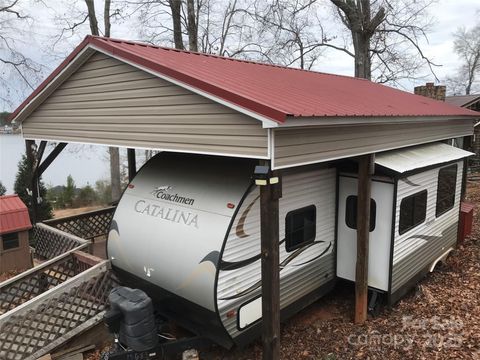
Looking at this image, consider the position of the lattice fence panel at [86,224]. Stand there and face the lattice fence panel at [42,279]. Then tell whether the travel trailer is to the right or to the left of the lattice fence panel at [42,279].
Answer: left

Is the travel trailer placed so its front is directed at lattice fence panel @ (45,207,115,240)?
no

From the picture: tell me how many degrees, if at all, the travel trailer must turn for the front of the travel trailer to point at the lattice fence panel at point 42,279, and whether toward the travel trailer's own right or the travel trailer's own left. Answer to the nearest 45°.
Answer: approximately 45° to the travel trailer's own right

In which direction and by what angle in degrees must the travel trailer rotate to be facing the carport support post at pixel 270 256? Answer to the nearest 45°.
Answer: approximately 45° to its left

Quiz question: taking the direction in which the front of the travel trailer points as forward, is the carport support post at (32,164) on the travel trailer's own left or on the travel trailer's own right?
on the travel trailer's own right

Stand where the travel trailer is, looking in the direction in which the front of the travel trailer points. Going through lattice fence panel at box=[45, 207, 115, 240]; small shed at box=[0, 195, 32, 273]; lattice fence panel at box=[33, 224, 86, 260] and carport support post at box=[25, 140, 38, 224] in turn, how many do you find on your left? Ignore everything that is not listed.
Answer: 0

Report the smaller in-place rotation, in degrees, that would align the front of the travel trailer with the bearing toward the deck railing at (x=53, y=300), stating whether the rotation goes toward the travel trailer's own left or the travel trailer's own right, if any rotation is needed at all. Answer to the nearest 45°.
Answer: approximately 45° to the travel trailer's own right

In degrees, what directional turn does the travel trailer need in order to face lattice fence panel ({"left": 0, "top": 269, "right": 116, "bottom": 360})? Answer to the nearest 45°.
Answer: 0° — it already faces it

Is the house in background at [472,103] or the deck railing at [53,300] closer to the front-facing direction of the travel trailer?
the deck railing

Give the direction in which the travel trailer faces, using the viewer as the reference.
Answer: facing the viewer and to the left of the viewer

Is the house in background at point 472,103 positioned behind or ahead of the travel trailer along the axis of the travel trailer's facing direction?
behind

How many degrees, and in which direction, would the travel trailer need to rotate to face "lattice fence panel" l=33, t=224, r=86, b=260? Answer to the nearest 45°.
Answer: approximately 45° to its right

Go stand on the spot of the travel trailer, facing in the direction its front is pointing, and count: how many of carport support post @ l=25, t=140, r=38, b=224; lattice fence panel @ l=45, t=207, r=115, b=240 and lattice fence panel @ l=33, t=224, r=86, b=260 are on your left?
0

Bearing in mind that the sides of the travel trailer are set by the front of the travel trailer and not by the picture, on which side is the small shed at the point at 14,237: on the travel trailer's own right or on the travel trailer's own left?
on the travel trailer's own right
